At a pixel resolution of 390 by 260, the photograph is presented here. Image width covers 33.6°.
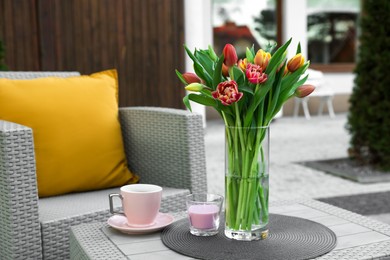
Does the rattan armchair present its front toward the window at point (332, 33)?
no

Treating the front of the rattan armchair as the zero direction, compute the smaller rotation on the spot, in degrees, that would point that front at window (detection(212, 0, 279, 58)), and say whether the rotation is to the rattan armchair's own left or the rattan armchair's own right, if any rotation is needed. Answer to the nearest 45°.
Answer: approximately 135° to the rattan armchair's own left

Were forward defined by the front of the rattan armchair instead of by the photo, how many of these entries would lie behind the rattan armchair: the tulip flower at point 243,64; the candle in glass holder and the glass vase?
0

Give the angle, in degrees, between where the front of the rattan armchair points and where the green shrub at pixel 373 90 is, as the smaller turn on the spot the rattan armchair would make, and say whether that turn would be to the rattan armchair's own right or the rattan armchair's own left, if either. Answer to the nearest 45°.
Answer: approximately 90° to the rattan armchair's own left

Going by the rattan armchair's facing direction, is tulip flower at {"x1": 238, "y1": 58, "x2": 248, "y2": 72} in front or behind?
in front

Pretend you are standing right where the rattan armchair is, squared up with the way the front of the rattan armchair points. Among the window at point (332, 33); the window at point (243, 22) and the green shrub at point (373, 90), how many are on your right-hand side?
0

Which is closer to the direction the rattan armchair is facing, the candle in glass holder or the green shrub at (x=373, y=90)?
the candle in glass holder

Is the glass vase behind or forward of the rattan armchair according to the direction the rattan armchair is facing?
forward

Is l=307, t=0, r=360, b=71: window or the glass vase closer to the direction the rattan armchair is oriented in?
the glass vase
